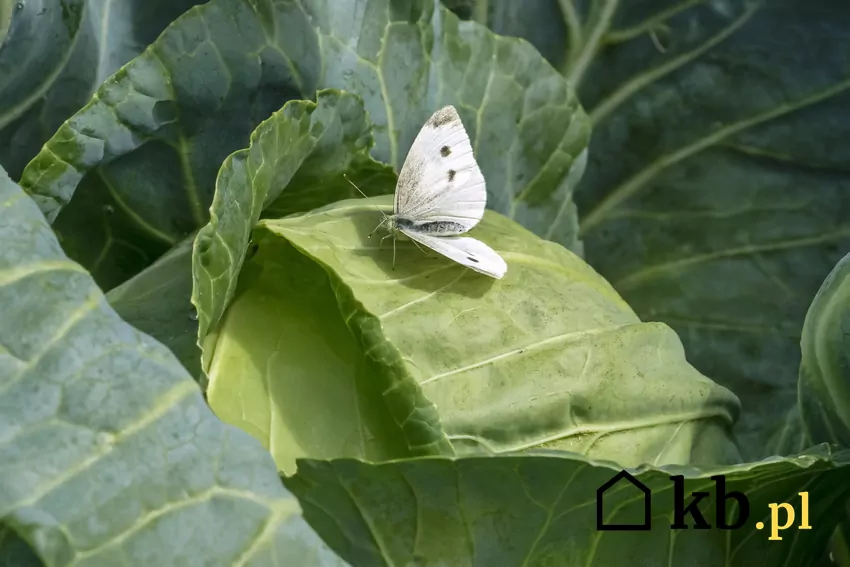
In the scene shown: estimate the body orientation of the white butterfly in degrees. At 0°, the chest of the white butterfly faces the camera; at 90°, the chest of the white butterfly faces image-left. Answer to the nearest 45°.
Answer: approximately 90°

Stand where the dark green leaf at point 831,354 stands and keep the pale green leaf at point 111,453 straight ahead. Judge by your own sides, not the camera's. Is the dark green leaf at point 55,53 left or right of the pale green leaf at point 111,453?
right
